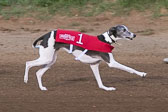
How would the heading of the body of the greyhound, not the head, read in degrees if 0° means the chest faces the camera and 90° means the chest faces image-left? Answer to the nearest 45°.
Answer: approximately 270°
